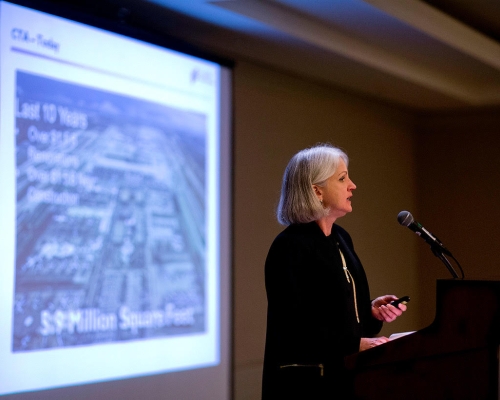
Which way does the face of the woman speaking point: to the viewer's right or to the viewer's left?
to the viewer's right

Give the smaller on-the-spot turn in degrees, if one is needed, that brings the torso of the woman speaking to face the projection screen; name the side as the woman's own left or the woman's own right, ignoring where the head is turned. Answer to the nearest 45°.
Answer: approximately 135° to the woman's own left

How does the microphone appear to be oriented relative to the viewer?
to the viewer's left

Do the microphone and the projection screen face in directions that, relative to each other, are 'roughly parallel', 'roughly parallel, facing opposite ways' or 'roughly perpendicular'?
roughly parallel, facing opposite ways

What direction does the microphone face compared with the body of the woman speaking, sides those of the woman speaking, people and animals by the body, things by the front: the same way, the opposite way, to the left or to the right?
the opposite way

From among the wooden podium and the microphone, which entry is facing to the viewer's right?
the wooden podium

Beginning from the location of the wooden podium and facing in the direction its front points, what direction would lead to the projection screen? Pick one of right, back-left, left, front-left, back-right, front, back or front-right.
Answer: back-left

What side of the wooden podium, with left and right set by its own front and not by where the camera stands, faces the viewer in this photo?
right

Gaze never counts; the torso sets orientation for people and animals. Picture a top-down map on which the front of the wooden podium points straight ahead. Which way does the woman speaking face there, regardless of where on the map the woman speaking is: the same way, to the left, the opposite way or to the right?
the same way

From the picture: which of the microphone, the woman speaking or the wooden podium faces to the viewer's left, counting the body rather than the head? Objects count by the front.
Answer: the microphone

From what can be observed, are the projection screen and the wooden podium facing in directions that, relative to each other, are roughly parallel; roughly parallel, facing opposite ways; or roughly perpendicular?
roughly parallel

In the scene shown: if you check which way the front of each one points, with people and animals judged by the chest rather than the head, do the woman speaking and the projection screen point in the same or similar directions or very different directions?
same or similar directions

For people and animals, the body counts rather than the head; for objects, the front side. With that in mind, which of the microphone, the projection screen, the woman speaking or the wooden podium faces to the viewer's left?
the microphone

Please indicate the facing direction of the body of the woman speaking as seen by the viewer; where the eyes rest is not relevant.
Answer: to the viewer's right

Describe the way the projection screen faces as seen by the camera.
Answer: facing the viewer and to the right of the viewer
